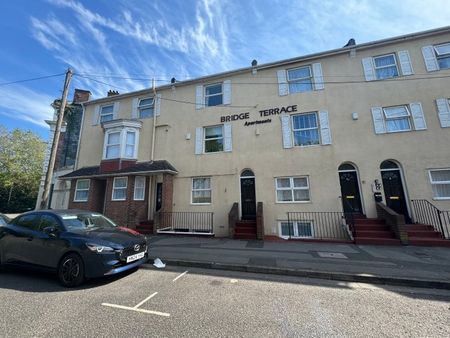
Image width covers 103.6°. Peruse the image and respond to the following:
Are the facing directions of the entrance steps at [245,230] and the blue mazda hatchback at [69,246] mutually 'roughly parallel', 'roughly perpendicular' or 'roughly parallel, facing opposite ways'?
roughly perpendicular

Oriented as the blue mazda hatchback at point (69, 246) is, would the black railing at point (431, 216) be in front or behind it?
in front

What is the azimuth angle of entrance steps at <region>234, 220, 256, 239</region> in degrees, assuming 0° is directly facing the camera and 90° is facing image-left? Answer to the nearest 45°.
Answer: approximately 0°

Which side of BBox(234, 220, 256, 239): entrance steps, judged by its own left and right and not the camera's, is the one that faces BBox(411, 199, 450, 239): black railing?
left

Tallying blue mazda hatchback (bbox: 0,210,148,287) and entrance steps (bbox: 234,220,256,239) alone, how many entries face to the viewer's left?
0

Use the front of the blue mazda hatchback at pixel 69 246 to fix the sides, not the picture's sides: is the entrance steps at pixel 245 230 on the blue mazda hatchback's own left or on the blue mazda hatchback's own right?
on the blue mazda hatchback's own left

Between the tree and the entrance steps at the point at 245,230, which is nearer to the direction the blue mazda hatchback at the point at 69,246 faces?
the entrance steps

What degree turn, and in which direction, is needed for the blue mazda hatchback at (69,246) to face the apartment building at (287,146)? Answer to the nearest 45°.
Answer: approximately 45° to its left

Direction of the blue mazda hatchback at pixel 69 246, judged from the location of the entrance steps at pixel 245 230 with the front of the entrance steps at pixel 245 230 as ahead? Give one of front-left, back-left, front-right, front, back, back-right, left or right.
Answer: front-right

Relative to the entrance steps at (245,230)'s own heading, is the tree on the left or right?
on its right

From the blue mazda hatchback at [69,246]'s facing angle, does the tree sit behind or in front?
behind

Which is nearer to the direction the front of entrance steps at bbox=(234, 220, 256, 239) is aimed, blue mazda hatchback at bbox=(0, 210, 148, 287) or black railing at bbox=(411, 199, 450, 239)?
the blue mazda hatchback

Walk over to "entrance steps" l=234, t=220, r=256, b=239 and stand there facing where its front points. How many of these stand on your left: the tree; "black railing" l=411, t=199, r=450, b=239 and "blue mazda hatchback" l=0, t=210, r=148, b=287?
1
